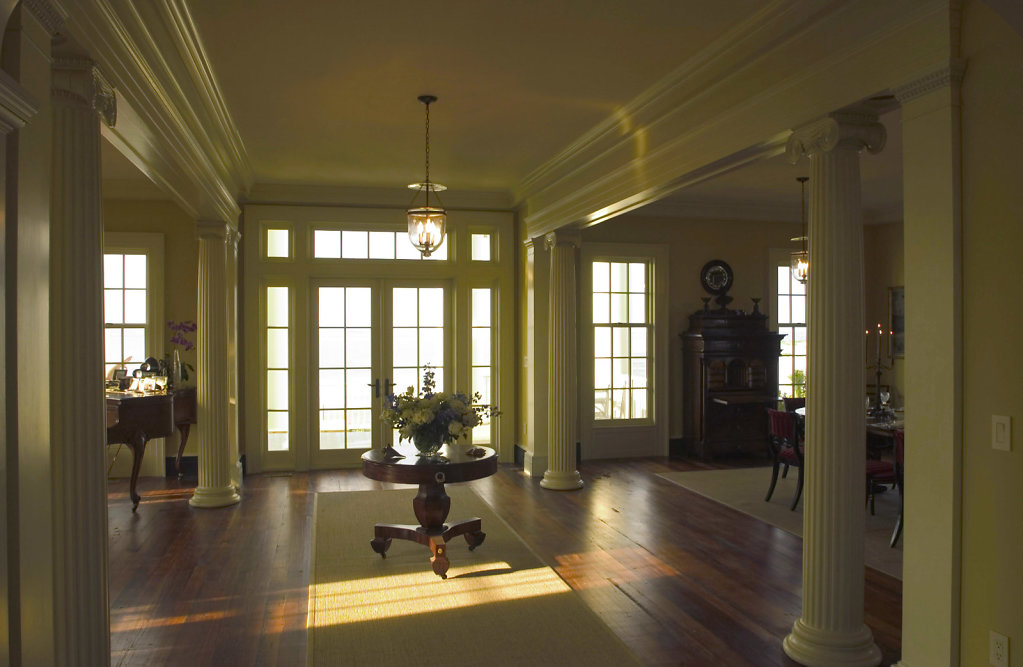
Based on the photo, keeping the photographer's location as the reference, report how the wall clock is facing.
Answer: facing the viewer

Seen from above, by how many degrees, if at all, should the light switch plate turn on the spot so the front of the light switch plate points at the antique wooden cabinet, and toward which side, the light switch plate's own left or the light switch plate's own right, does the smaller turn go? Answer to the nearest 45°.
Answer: approximately 90° to the light switch plate's own right

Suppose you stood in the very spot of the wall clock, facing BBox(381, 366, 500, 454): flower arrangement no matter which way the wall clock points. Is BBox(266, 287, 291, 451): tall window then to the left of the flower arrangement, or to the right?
right

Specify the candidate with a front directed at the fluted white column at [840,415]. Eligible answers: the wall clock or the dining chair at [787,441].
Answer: the wall clock

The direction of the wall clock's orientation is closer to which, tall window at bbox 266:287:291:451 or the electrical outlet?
the electrical outlet

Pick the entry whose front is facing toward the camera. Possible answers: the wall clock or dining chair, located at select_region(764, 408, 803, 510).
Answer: the wall clock

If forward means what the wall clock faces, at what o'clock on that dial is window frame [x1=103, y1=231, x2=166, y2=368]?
The window frame is roughly at 2 o'clock from the wall clock.

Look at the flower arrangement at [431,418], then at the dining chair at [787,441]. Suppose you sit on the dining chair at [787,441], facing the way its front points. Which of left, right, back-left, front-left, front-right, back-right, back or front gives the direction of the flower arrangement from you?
back

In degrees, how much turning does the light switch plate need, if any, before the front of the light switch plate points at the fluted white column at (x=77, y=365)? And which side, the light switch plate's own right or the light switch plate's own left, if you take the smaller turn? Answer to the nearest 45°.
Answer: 0° — it already faces it

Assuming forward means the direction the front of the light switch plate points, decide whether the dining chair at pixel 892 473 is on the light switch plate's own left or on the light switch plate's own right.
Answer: on the light switch plate's own right

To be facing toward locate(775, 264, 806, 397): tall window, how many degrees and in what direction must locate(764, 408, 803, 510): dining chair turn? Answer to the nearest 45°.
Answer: approximately 45° to its left
